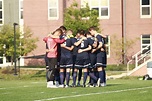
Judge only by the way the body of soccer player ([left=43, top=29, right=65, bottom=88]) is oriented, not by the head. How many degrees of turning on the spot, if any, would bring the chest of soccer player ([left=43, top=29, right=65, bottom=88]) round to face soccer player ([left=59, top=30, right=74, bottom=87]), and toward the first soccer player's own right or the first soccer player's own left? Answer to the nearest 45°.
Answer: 0° — they already face them

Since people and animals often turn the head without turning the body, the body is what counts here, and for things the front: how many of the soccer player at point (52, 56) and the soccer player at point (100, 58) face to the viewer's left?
1

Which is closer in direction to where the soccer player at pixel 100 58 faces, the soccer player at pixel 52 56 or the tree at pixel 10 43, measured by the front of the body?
the soccer player

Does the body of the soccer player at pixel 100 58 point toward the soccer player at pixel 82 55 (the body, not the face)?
yes

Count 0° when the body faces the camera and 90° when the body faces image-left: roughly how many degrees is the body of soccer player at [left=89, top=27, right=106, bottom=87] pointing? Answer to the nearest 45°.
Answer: approximately 90°

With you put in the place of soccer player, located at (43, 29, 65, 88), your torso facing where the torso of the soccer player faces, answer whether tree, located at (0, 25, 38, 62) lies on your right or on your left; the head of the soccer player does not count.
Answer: on your left

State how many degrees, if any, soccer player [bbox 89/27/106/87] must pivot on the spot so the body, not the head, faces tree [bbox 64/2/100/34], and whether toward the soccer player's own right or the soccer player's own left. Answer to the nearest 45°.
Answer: approximately 90° to the soccer player's own right

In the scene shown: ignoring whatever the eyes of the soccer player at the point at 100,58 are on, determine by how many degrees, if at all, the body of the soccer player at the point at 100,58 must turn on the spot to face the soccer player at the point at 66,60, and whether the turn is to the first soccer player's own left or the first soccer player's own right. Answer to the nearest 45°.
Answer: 0° — they already face them

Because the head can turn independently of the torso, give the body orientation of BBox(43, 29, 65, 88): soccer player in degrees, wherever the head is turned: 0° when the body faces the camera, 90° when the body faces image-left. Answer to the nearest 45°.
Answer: approximately 225°

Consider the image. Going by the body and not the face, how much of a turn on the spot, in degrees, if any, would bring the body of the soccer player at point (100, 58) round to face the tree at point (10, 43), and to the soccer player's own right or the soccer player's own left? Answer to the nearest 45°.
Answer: approximately 90° to the soccer player's own right

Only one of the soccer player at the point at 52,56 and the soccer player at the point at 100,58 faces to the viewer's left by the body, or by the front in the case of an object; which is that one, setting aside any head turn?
the soccer player at the point at 100,58

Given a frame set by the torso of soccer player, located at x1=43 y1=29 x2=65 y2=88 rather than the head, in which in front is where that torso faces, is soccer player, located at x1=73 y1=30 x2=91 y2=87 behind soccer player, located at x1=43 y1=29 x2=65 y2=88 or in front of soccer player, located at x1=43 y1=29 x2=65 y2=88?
in front

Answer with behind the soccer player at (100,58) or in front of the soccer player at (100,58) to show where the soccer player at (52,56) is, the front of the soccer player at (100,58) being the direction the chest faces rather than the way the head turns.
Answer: in front
